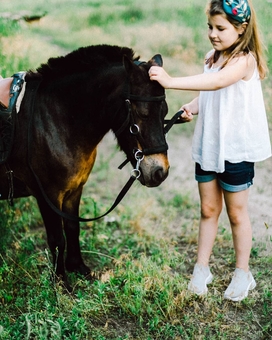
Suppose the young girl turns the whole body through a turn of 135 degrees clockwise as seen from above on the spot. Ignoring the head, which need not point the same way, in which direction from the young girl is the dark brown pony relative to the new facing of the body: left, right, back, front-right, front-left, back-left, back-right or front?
left

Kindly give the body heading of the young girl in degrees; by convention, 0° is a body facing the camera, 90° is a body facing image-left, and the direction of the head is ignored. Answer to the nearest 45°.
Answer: approximately 45°

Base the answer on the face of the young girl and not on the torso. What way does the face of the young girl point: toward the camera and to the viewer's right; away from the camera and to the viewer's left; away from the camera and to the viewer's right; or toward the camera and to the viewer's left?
toward the camera and to the viewer's left
